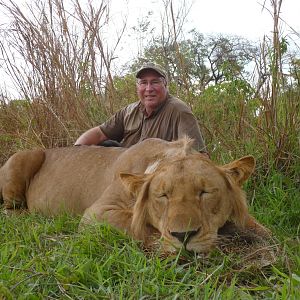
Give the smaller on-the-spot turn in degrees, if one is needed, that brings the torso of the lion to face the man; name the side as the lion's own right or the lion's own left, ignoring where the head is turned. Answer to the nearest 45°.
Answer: approximately 135° to the lion's own left

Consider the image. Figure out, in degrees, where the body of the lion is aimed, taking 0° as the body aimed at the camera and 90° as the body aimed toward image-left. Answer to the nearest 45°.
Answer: approximately 315°
